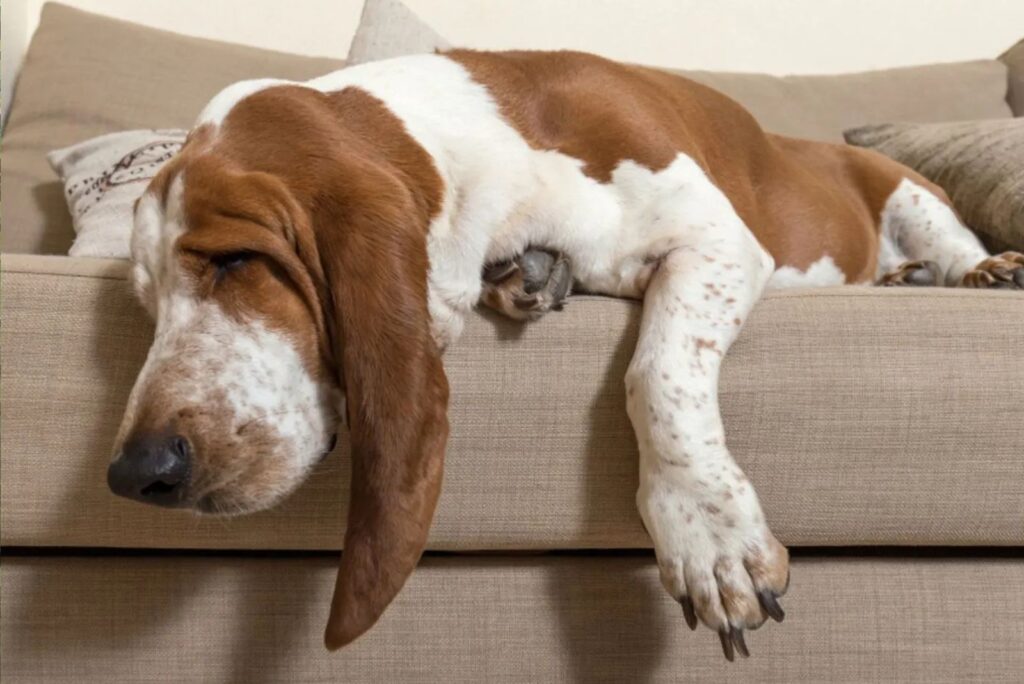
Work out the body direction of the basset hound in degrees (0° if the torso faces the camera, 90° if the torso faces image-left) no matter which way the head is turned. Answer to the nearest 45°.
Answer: approximately 45°

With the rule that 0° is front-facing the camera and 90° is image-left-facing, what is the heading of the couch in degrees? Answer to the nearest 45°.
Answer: approximately 0°

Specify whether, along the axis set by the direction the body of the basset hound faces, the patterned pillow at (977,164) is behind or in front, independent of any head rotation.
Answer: behind
